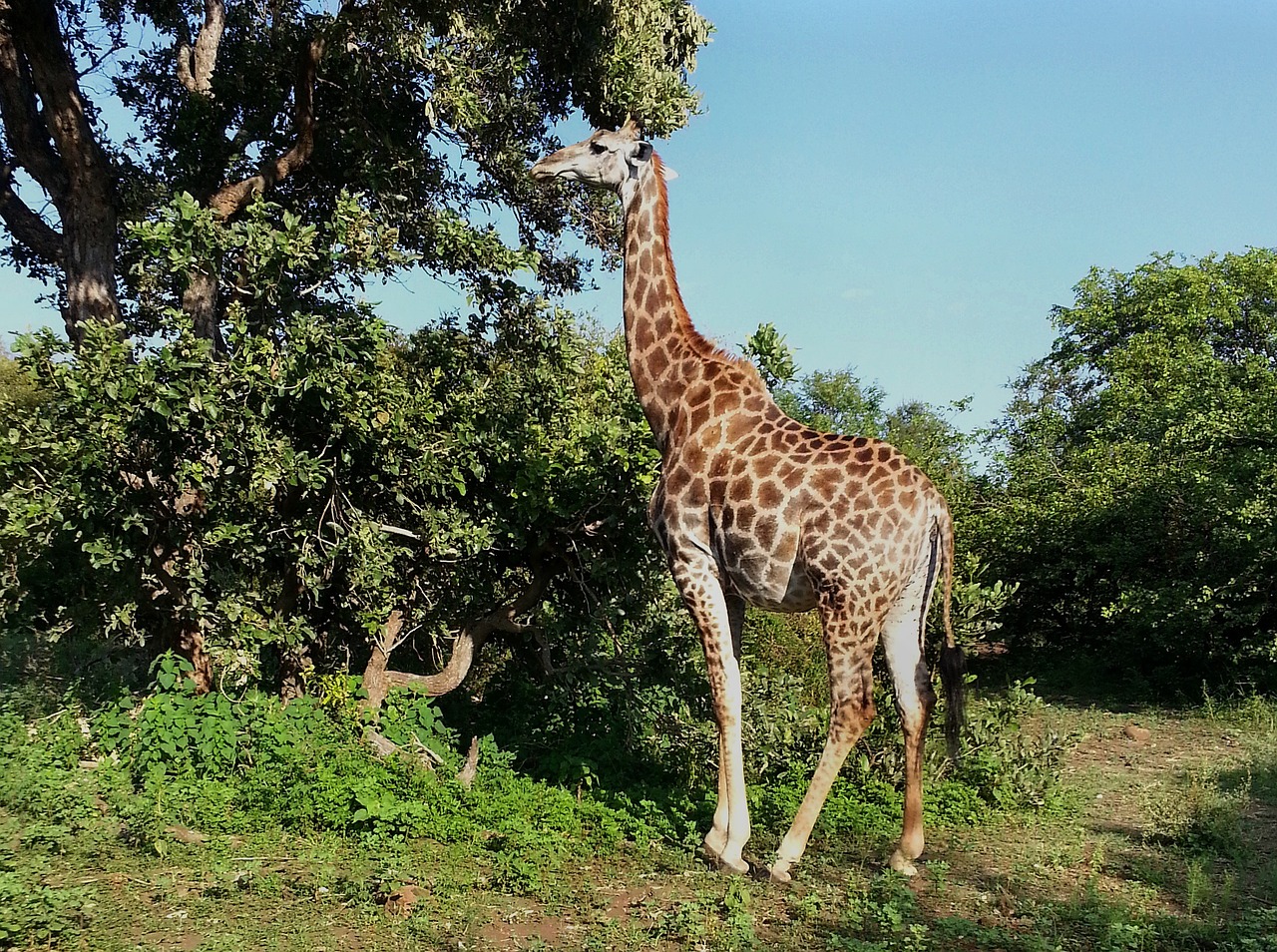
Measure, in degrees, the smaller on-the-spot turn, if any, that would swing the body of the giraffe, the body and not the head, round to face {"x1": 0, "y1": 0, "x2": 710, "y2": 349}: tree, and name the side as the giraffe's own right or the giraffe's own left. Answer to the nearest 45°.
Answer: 0° — it already faces it

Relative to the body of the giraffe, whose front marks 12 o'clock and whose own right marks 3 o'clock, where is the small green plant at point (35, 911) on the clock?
The small green plant is roughly at 11 o'clock from the giraffe.

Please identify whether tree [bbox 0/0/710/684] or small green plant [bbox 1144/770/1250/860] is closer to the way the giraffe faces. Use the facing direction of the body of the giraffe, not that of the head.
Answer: the tree

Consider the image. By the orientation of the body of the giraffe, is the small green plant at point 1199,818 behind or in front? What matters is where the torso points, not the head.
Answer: behind

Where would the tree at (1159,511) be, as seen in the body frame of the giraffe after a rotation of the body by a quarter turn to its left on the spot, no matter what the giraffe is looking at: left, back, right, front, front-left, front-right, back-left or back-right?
back-left

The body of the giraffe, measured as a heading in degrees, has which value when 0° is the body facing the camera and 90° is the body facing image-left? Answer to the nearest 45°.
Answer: approximately 90°

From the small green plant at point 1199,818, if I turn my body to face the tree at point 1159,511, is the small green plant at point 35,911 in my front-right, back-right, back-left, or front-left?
back-left
